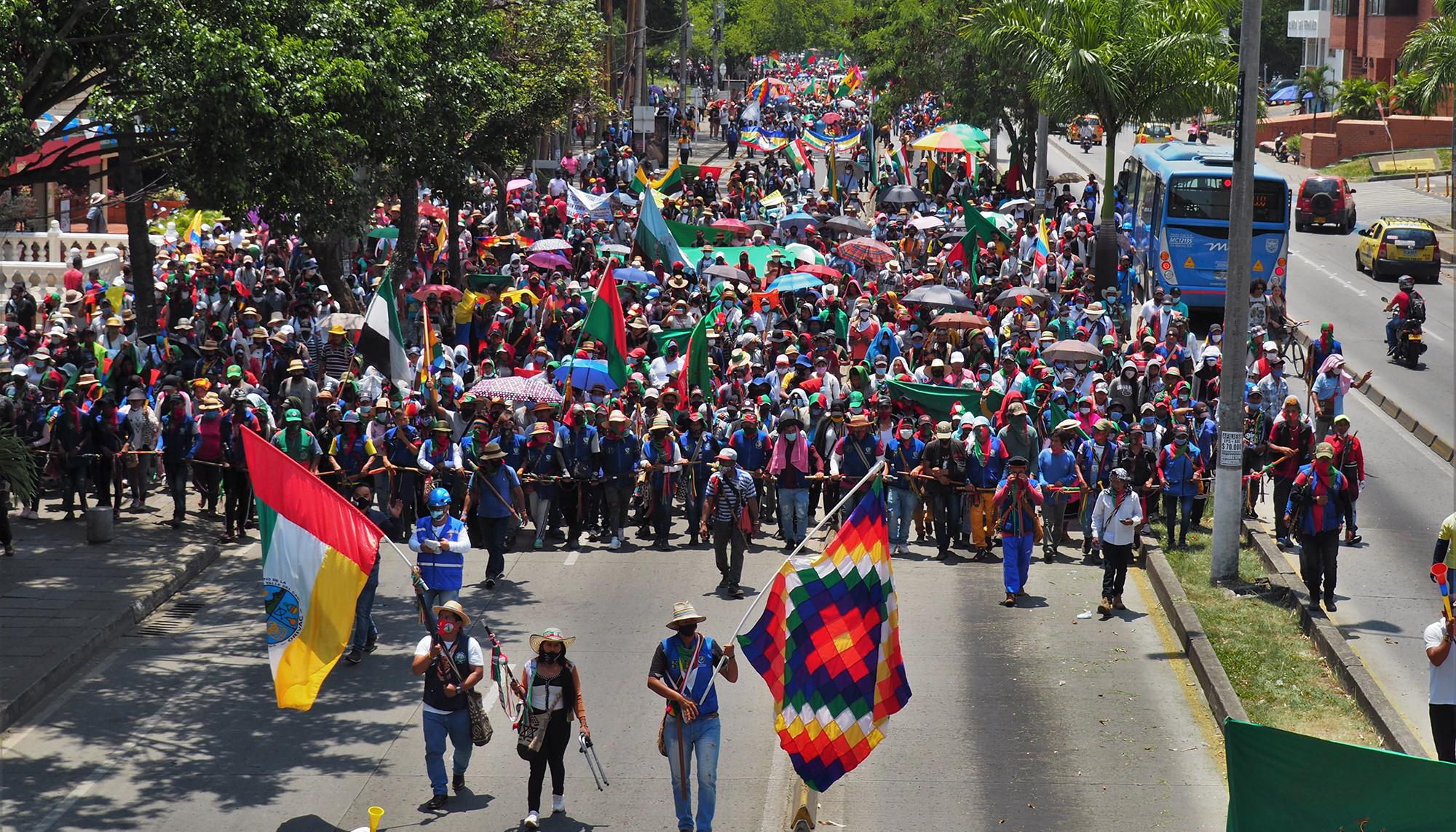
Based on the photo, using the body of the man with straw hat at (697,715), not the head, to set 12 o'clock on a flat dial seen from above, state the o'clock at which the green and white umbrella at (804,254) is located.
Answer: The green and white umbrella is roughly at 6 o'clock from the man with straw hat.

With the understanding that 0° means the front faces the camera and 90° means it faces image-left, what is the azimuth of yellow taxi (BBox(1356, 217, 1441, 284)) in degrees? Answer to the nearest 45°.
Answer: approximately 135°

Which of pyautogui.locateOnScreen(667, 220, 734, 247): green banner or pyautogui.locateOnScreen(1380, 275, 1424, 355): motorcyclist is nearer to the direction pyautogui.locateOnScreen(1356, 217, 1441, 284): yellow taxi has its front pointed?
the green banner

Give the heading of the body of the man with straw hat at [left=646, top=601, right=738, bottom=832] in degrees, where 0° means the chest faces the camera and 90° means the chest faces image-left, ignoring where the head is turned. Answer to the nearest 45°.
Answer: approximately 0°

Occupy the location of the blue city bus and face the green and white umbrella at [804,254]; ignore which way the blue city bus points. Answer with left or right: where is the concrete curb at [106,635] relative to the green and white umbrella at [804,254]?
left

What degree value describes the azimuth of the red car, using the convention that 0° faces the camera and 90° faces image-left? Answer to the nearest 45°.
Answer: approximately 180°

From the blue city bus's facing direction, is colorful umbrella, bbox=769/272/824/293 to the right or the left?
on its left

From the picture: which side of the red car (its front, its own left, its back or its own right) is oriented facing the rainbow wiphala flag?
back

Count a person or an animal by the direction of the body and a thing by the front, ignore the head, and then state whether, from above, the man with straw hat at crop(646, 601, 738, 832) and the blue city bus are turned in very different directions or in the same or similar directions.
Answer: very different directions

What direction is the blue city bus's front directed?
away from the camera

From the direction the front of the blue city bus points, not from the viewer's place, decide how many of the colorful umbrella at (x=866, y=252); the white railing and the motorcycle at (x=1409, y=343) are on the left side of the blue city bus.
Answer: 2

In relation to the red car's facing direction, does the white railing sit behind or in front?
behind

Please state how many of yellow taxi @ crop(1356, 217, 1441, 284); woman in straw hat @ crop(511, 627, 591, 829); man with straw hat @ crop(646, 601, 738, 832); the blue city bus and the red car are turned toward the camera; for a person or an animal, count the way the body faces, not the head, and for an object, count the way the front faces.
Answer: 2

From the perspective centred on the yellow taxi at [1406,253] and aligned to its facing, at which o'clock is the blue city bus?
The blue city bus is roughly at 8 o'clock from the yellow taxi.

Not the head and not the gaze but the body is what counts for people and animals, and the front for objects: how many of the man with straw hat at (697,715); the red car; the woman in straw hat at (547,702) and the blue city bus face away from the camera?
2

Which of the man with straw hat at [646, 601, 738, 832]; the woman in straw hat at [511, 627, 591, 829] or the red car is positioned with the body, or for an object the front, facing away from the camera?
the red car
